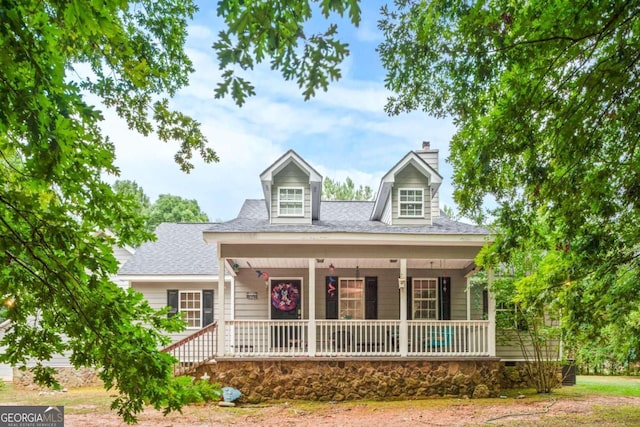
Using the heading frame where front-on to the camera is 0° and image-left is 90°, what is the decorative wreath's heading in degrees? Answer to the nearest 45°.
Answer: approximately 0°

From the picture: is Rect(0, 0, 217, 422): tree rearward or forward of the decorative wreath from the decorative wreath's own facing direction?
forward

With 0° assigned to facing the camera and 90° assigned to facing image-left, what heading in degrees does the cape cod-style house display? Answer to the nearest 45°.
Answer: approximately 0°

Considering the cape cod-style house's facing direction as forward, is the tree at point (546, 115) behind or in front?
in front
